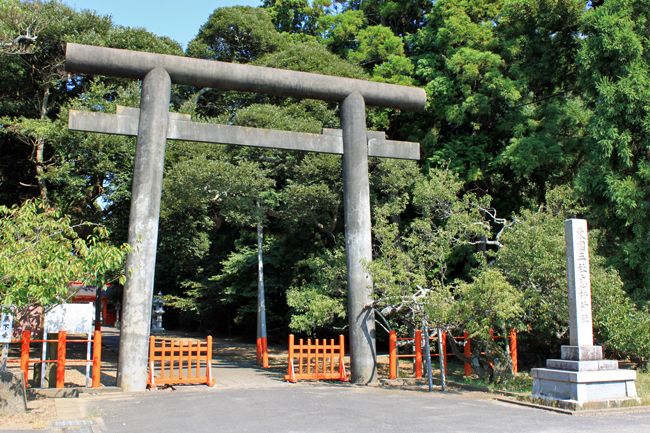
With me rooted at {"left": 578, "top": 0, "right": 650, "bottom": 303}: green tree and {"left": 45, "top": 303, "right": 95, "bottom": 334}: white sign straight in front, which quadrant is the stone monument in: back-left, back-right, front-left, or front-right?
front-left

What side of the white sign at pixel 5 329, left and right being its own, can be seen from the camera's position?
front

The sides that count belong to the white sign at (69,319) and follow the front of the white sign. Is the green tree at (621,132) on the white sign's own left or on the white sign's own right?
on the white sign's own left

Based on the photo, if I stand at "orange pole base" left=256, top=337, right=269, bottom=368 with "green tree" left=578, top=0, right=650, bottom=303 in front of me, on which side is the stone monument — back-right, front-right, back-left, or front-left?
front-right

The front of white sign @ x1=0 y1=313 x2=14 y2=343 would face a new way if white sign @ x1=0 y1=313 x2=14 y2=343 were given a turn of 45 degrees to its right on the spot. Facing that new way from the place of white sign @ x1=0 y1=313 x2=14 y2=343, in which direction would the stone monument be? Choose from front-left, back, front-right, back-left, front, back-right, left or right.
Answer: left

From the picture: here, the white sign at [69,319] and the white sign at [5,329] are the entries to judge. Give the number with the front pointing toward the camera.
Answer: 2

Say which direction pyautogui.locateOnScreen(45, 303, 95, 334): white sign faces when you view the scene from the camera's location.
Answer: facing the viewer

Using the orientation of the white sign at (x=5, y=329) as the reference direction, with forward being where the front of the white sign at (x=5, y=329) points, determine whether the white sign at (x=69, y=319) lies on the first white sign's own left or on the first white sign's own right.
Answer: on the first white sign's own left
